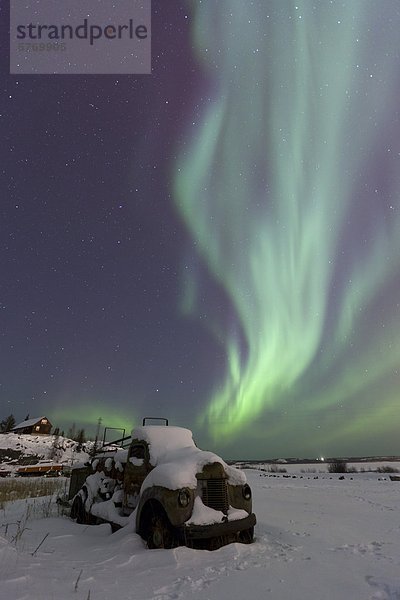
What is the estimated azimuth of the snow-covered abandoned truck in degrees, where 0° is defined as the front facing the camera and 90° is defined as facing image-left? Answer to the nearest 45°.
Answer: approximately 315°
